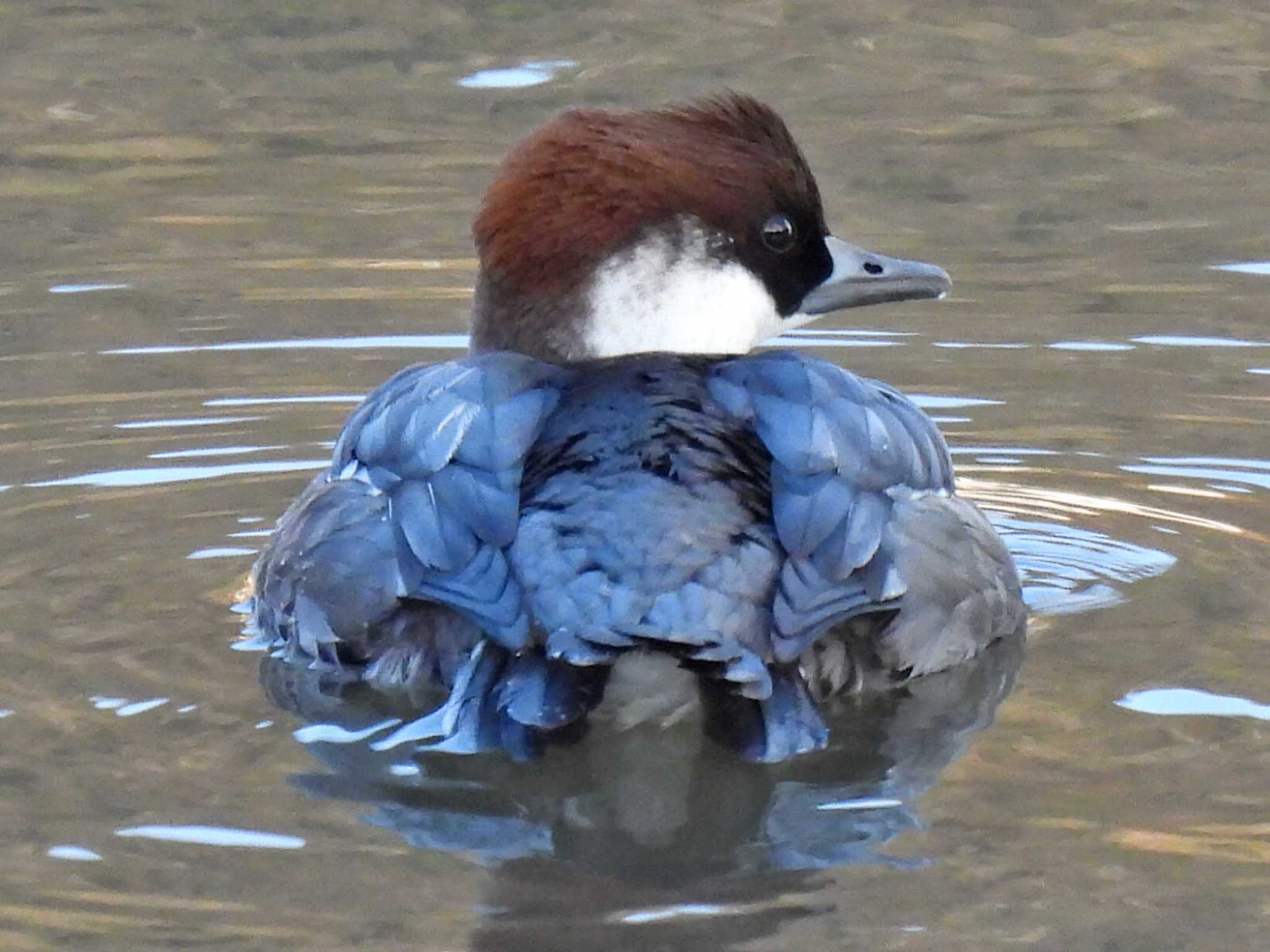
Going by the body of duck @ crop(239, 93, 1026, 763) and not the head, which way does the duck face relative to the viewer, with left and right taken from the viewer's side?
facing away from the viewer
